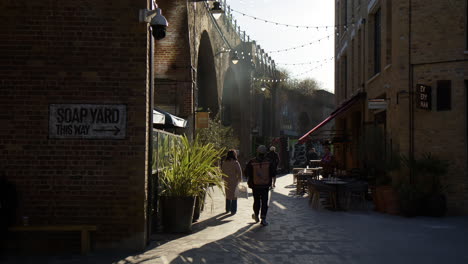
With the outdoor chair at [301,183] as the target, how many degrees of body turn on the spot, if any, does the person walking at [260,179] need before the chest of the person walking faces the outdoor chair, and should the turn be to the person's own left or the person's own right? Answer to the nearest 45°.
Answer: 0° — they already face it

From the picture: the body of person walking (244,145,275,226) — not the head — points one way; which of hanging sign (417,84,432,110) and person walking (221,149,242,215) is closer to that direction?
the person walking

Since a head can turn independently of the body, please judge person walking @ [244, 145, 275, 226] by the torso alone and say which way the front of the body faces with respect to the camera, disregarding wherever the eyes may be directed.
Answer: away from the camera

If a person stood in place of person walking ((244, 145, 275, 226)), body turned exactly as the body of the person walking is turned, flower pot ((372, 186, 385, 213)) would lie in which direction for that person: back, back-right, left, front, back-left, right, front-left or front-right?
front-right
